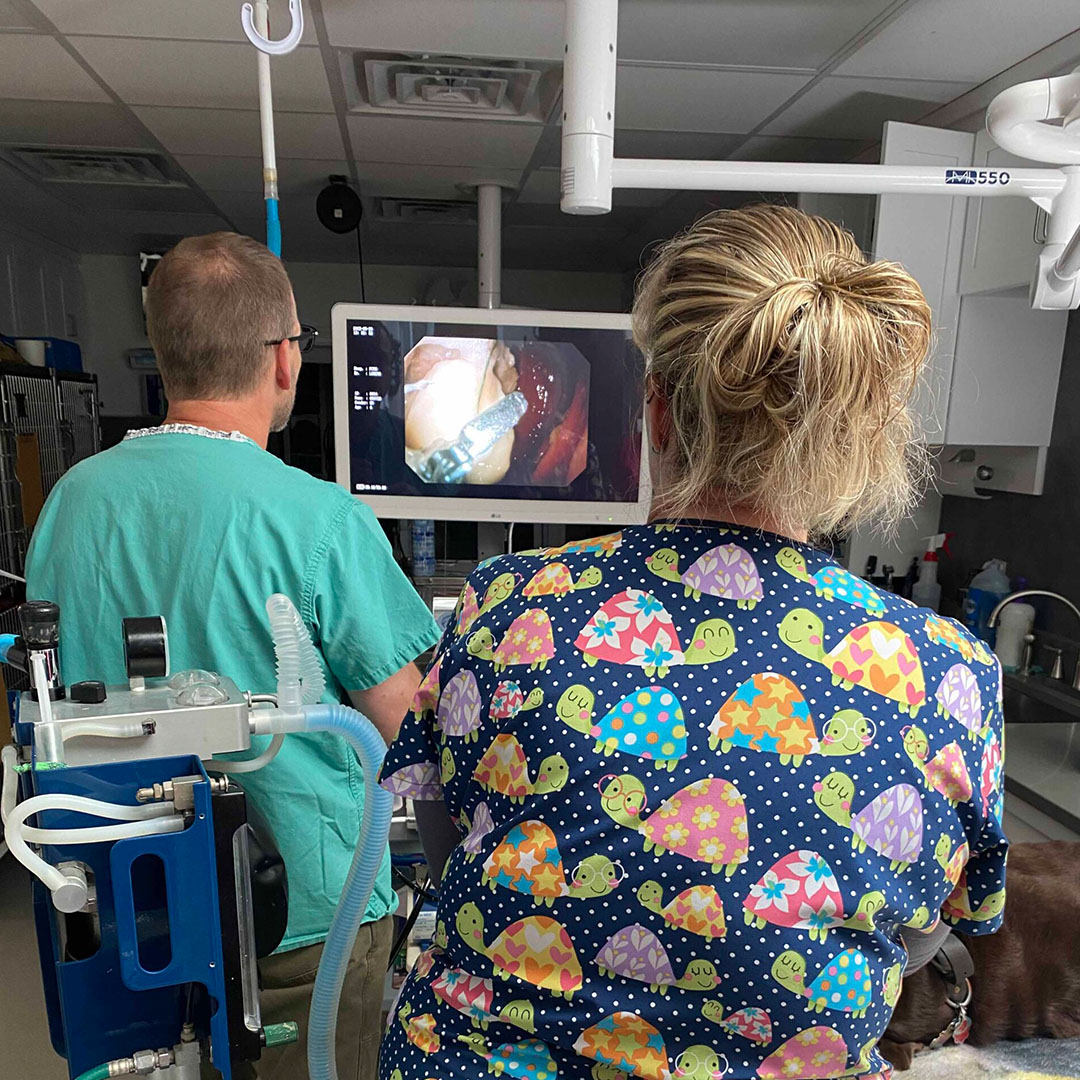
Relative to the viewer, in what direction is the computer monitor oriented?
toward the camera

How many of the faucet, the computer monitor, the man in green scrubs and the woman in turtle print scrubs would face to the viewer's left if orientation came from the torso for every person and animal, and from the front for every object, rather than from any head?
1

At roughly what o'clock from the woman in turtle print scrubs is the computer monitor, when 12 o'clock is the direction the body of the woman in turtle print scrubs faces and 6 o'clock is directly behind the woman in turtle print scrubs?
The computer monitor is roughly at 11 o'clock from the woman in turtle print scrubs.

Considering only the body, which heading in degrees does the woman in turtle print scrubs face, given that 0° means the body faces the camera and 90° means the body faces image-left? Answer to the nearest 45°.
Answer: approximately 180°

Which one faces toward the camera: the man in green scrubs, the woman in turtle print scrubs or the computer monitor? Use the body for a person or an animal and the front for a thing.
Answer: the computer monitor

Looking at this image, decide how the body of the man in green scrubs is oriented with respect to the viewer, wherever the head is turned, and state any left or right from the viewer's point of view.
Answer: facing away from the viewer and to the right of the viewer

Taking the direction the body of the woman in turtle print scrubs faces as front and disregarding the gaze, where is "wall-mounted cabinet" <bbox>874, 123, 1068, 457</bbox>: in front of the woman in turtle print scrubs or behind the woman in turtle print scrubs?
in front

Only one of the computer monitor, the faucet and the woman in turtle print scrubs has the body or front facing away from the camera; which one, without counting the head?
the woman in turtle print scrubs

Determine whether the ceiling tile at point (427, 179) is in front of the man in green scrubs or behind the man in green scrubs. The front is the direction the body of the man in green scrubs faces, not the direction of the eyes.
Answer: in front

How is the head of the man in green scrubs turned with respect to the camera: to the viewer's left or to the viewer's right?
to the viewer's right

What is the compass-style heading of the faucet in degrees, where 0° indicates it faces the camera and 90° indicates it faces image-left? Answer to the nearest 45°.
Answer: approximately 90°

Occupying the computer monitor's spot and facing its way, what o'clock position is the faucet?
The faucet is roughly at 9 o'clock from the computer monitor.

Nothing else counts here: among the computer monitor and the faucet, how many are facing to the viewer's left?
1

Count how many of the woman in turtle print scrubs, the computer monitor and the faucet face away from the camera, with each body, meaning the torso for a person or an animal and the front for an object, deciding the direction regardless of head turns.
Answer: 1

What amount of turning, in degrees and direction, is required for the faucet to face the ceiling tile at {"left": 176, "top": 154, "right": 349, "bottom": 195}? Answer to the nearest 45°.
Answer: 0° — it already faces it

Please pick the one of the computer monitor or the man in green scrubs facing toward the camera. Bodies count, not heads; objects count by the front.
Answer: the computer monitor

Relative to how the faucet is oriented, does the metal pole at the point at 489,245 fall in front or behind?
in front

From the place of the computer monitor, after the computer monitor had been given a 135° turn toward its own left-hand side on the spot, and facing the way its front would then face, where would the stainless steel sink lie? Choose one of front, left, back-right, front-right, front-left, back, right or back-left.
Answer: front-right

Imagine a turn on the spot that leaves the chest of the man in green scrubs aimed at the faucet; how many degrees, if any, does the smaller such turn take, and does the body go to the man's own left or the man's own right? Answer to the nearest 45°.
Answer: approximately 45° to the man's own right
